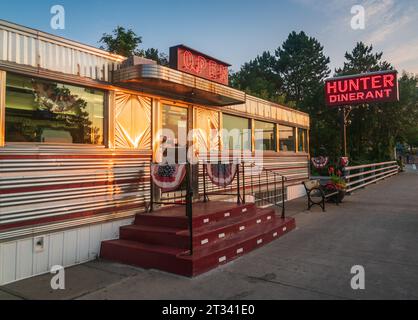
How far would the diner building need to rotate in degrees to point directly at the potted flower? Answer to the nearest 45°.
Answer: approximately 90° to its left

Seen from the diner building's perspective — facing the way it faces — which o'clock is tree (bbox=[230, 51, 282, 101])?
The tree is roughly at 8 o'clock from the diner building.

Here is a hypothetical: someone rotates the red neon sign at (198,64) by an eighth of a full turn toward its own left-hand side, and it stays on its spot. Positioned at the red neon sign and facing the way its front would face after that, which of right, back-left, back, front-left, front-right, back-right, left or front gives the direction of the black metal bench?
front-left

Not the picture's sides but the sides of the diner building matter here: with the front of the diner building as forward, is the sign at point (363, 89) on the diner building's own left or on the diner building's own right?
on the diner building's own left

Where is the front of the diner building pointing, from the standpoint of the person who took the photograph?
facing the viewer and to the right of the viewer

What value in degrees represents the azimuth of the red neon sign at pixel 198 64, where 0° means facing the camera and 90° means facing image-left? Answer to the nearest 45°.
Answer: approximately 315°

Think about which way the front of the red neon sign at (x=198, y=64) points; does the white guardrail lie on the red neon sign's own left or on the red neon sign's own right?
on the red neon sign's own left

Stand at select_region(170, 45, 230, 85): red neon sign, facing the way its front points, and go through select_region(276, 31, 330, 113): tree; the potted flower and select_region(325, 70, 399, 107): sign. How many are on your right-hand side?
0

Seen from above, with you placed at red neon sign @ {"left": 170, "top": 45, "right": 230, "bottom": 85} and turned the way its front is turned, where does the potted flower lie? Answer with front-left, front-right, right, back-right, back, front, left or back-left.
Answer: left

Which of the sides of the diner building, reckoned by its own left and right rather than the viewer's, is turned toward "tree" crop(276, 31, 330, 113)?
left

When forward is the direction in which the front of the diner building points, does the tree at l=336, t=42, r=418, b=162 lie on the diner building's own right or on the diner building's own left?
on the diner building's own left

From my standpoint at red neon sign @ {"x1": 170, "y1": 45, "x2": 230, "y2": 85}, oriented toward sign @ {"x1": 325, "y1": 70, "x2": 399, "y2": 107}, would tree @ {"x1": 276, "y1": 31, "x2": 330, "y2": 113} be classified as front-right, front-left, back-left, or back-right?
front-left
